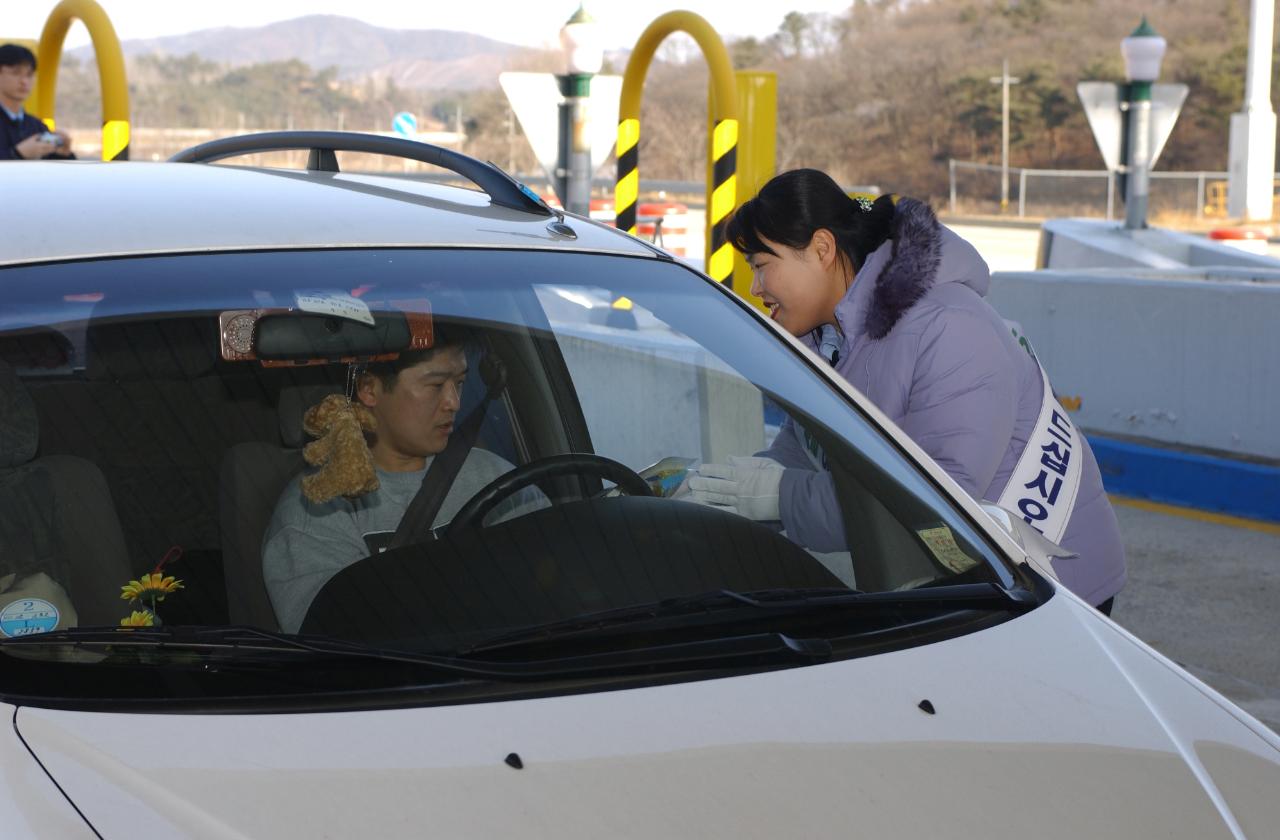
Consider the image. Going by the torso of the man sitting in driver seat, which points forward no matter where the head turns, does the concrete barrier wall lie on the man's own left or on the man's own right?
on the man's own left

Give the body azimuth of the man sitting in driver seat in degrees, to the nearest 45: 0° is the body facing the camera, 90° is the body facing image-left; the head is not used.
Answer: approximately 315°

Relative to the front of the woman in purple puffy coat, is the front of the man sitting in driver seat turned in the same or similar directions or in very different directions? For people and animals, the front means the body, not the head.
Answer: very different directions

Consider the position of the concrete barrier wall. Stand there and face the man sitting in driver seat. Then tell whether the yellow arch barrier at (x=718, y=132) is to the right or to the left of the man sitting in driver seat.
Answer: right

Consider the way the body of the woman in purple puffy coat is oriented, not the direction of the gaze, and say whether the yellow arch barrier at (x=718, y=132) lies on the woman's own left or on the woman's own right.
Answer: on the woman's own right

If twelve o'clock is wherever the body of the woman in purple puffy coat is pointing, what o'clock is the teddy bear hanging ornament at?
The teddy bear hanging ornament is roughly at 11 o'clock from the woman in purple puffy coat.

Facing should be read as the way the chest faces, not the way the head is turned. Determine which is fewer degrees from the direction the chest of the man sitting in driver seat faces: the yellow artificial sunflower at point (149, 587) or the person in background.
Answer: the yellow artificial sunflower

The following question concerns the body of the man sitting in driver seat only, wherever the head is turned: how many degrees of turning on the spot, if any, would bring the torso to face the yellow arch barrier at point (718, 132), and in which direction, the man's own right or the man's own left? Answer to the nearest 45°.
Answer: approximately 135° to the man's own left

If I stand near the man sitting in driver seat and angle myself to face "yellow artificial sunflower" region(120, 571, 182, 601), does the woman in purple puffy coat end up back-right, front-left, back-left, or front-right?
back-left

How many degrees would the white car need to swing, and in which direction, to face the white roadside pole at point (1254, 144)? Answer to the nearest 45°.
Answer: approximately 135° to its left

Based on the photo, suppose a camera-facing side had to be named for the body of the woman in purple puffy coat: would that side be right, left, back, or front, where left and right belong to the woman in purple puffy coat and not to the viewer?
left

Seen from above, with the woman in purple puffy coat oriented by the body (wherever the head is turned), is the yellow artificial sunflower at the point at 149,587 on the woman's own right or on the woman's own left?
on the woman's own left
